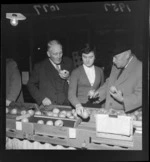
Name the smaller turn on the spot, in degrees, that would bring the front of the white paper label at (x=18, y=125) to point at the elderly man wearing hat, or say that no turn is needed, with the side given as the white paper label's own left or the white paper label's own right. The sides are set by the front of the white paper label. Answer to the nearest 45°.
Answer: approximately 90° to the white paper label's own left

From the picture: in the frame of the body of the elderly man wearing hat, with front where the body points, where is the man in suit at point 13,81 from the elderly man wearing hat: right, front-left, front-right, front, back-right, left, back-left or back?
front-right

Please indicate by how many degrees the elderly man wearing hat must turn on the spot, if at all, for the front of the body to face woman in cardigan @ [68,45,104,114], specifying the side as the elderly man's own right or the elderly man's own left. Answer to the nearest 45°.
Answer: approximately 45° to the elderly man's own right

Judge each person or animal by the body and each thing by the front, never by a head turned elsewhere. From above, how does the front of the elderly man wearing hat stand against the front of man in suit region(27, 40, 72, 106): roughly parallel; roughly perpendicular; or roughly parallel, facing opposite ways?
roughly perpendicular
